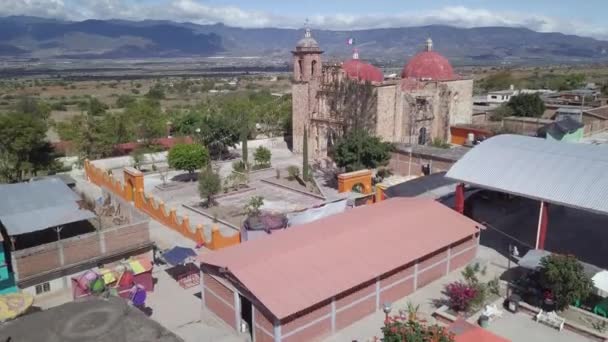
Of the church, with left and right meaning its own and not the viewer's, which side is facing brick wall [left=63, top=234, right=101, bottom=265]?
front

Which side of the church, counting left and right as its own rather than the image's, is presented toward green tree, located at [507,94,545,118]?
back

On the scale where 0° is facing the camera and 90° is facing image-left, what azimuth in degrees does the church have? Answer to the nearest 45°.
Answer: approximately 45°

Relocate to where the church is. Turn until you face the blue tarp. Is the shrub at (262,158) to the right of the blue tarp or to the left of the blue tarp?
right

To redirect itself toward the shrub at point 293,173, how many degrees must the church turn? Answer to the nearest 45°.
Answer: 0° — it already faces it

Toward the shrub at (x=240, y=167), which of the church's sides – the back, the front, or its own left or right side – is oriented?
front

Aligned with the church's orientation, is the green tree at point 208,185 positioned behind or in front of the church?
in front

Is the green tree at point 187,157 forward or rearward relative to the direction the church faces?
forward

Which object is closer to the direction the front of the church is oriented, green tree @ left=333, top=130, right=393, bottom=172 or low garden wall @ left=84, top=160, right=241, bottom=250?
the low garden wall

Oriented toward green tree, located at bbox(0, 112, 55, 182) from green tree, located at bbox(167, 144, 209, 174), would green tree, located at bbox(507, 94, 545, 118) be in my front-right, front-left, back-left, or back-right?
back-right

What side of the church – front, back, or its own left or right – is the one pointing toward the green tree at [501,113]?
back

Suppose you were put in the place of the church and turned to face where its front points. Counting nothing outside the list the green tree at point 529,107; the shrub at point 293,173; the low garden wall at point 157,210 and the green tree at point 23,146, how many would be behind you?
1

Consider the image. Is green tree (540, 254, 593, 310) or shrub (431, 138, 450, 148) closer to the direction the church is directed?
the green tree

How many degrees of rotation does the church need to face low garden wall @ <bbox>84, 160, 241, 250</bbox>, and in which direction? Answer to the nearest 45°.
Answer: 0° — it already faces it

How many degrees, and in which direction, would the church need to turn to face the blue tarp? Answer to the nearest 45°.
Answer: approximately 45° to its left
